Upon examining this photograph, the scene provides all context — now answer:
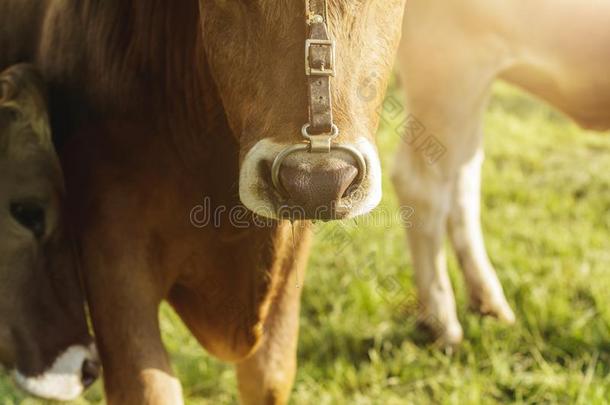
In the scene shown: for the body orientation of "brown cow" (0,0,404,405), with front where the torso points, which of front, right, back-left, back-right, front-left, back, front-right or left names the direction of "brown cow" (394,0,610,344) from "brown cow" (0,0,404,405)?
left
